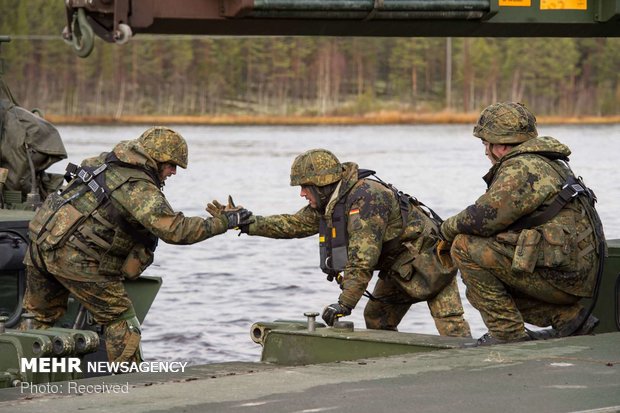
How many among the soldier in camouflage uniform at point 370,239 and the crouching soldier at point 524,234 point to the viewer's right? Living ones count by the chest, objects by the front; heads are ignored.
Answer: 0

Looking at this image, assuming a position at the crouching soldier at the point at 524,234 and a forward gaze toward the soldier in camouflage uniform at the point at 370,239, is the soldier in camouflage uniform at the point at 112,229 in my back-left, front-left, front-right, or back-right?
front-left

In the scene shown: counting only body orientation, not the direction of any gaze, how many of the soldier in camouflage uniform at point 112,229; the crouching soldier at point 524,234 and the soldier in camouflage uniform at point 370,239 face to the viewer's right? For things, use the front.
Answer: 1

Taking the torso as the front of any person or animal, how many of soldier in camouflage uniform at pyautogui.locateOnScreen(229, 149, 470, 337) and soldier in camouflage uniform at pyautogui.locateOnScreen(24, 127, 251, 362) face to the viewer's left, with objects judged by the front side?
1

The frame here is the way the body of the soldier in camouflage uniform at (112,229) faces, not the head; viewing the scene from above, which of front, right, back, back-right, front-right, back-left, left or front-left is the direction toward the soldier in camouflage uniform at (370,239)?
front

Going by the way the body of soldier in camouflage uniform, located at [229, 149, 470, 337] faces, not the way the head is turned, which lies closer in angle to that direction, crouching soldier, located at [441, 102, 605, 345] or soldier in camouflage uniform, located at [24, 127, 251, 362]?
the soldier in camouflage uniform

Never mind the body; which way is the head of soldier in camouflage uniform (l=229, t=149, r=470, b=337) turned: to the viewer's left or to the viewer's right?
to the viewer's left

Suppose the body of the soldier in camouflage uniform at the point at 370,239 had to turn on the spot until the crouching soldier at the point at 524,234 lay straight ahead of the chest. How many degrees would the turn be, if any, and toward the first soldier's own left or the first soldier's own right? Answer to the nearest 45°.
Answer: approximately 135° to the first soldier's own left

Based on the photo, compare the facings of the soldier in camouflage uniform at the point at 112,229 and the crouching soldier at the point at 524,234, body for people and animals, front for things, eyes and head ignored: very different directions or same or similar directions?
very different directions

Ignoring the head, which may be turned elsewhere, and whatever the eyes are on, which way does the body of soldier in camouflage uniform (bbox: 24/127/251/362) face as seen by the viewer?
to the viewer's right

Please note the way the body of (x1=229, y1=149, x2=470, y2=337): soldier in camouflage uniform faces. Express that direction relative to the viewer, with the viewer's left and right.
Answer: facing to the left of the viewer

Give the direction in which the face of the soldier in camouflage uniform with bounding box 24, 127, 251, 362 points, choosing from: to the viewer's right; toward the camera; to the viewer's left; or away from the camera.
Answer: to the viewer's right

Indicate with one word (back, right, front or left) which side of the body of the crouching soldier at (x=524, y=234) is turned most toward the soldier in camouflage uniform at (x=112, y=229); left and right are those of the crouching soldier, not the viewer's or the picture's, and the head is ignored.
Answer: front

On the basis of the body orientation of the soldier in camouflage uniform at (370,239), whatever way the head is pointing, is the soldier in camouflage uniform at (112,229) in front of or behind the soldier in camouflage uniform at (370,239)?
in front

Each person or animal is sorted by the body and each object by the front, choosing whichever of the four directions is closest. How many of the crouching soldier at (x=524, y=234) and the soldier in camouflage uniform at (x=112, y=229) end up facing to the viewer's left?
1

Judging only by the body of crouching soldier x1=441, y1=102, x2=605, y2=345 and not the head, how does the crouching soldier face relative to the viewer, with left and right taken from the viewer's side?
facing to the left of the viewer

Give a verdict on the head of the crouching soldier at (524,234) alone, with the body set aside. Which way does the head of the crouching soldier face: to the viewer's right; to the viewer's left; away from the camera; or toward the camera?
to the viewer's left

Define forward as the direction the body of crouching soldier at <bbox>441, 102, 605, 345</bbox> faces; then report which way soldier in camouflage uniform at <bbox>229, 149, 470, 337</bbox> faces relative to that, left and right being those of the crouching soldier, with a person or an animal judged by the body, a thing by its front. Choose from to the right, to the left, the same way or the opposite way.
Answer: the same way
